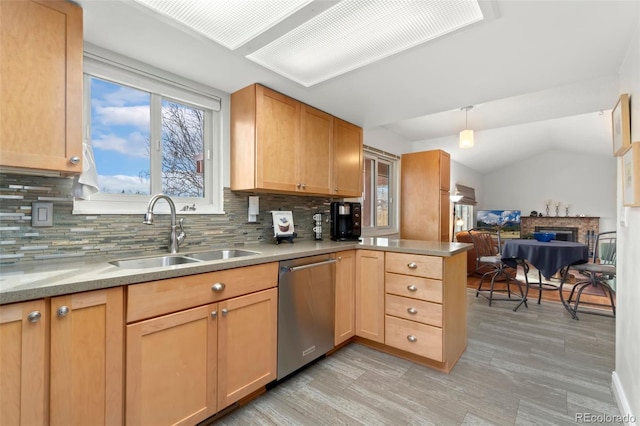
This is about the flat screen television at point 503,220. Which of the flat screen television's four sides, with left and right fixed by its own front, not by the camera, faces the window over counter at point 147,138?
front

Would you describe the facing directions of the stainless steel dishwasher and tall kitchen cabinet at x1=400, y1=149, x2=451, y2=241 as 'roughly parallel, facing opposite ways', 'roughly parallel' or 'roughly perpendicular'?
roughly parallel

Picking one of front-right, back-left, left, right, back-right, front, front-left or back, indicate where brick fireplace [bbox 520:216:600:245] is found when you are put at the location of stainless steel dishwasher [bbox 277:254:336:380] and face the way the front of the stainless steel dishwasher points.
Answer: left

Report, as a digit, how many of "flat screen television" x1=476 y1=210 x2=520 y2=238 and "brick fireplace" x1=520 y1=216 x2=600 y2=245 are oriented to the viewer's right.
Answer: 0

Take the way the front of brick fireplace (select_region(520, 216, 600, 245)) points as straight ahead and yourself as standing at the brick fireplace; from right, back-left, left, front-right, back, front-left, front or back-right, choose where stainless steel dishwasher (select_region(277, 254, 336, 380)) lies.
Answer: front

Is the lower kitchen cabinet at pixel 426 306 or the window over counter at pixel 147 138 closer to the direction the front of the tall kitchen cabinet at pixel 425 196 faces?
the lower kitchen cabinet

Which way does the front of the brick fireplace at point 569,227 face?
toward the camera

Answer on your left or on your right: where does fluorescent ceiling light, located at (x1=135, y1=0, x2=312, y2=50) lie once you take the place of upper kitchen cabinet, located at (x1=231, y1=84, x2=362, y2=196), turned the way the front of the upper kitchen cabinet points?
on your right

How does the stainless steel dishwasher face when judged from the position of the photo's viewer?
facing the viewer and to the right of the viewer
